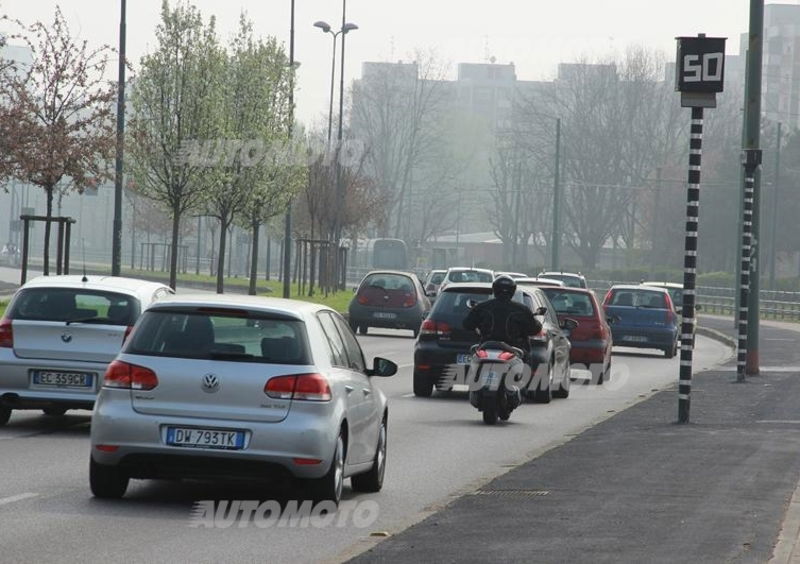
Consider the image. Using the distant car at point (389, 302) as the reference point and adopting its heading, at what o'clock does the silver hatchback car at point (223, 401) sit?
The silver hatchback car is roughly at 6 o'clock from the distant car.

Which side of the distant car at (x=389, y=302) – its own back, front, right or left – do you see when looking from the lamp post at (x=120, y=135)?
left

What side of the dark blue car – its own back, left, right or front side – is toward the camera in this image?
back

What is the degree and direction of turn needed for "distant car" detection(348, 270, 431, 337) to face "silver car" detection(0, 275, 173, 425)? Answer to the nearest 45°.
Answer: approximately 180°

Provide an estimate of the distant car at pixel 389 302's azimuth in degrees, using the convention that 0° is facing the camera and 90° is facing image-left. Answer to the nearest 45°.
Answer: approximately 180°

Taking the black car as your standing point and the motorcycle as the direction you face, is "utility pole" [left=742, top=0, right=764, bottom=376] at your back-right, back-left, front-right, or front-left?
back-left

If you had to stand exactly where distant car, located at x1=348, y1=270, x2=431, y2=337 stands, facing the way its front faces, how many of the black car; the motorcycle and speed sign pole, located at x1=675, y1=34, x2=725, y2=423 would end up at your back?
3

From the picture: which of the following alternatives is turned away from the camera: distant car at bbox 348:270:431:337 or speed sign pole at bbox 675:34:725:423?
the distant car

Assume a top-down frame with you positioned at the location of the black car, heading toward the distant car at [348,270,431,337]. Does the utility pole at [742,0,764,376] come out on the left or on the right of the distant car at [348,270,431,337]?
right

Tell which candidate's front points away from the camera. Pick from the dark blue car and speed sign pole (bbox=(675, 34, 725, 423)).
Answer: the dark blue car

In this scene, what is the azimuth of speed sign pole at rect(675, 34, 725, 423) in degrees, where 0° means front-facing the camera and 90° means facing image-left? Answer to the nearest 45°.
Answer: approximately 0°

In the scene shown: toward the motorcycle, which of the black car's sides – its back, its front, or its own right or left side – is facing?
back

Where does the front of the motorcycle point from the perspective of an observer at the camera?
facing away from the viewer

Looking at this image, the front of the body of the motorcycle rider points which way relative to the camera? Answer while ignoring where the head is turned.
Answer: away from the camera
